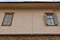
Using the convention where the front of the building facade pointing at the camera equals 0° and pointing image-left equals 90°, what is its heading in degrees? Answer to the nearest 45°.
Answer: approximately 0°
